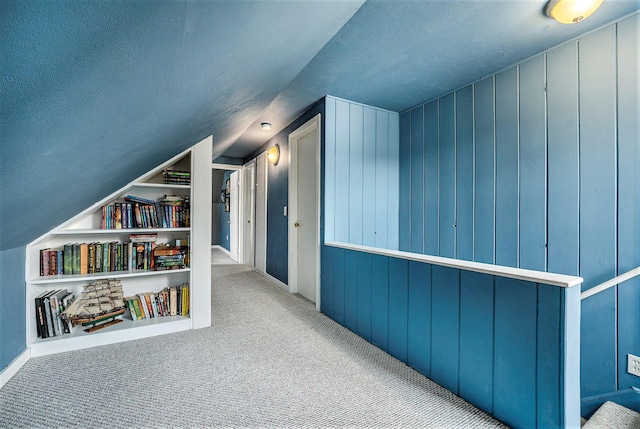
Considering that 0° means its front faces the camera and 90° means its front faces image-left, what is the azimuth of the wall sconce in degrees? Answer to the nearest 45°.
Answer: approximately 90°

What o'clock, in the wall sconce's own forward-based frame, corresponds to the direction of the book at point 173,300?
The book is roughly at 10 o'clock from the wall sconce.

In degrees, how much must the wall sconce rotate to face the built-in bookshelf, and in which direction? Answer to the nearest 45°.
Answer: approximately 45° to its left

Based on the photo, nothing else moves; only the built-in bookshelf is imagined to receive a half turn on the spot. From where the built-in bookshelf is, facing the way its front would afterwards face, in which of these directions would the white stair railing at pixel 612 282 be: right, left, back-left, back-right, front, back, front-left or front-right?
back-right

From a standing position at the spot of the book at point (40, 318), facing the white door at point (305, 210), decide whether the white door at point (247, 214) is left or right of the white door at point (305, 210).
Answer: left

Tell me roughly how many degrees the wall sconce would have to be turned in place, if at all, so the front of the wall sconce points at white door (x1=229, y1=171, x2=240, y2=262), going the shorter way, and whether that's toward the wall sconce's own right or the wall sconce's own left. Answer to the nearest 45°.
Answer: approximately 90° to the wall sconce's own right

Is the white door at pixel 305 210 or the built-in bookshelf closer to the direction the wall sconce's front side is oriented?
the built-in bookshelf

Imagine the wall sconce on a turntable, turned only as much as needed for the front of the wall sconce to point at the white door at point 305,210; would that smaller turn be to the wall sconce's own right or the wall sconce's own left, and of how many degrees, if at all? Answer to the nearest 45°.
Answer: approximately 135° to the wall sconce's own left

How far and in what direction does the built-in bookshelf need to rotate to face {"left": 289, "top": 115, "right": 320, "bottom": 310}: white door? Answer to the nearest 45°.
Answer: approximately 90° to its left
